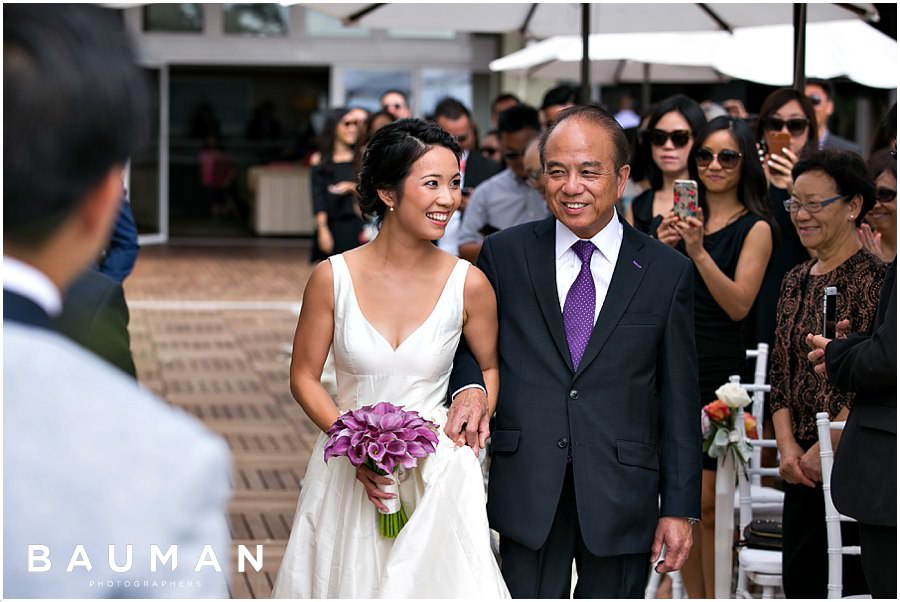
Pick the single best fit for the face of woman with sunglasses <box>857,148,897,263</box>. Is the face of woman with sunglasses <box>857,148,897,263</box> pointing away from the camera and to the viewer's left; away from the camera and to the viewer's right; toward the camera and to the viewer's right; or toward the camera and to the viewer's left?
toward the camera and to the viewer's left

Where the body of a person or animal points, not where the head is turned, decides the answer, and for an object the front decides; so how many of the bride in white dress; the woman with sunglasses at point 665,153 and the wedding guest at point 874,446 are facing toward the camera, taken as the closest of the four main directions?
2

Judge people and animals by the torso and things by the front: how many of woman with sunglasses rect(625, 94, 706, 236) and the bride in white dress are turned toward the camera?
2

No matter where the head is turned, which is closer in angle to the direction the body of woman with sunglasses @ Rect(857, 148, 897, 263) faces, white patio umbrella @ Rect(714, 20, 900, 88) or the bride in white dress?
the bride in white dress

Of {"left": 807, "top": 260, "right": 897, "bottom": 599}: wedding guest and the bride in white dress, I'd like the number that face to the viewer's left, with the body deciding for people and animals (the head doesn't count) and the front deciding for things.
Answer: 1

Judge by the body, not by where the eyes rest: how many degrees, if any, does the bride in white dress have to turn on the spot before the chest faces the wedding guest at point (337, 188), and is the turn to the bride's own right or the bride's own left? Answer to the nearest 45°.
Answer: approximately 180°

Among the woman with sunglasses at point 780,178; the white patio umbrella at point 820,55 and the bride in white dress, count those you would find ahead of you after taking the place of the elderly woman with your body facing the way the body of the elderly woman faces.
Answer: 1

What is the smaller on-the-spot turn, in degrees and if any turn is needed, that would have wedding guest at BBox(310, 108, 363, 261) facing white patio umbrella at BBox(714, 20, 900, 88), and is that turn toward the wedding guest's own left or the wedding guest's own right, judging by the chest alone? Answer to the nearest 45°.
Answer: approximately 45° to the wedding guest's own left

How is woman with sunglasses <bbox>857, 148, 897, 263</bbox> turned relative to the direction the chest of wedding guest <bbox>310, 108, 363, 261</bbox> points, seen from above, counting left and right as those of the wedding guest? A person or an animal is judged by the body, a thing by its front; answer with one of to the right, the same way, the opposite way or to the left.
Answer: to the right

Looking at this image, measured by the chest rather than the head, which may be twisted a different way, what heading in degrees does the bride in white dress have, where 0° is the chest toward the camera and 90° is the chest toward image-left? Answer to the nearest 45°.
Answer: approximately 0°

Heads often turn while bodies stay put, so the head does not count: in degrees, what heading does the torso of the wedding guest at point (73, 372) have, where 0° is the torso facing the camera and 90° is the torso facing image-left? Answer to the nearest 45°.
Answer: approximately 225°

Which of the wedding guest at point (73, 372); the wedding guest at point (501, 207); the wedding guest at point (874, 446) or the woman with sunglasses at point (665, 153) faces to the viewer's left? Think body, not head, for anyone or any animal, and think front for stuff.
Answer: the wedding guest at point (874, 446)

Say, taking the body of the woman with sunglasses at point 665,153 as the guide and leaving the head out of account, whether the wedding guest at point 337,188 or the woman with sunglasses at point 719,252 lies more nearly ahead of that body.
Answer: the woman with sunglasses

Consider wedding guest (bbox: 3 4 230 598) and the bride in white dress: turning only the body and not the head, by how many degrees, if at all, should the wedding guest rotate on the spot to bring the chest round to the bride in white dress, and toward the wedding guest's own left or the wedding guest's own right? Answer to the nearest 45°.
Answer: approximately 45° to the wedding guest's own left
